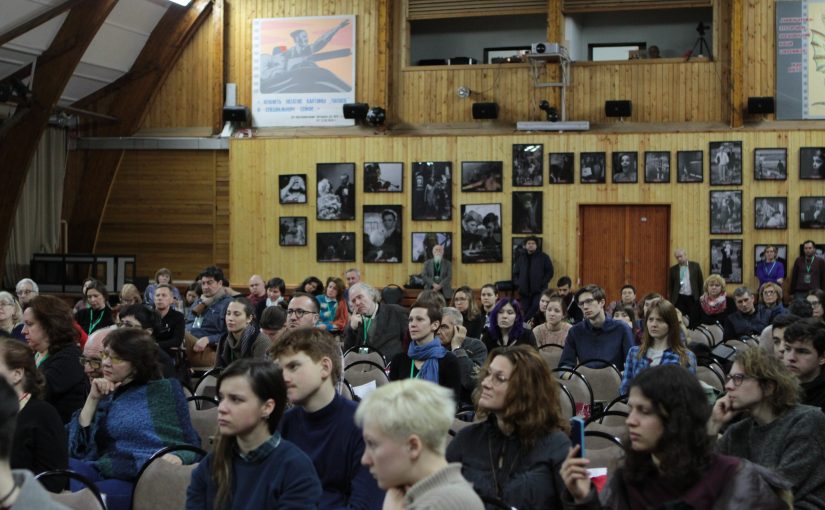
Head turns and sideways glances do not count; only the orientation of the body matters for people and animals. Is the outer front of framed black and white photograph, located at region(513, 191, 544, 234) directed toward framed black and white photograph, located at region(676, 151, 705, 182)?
no

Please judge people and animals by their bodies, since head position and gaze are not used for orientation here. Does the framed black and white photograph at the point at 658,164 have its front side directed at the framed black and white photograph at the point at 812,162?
no

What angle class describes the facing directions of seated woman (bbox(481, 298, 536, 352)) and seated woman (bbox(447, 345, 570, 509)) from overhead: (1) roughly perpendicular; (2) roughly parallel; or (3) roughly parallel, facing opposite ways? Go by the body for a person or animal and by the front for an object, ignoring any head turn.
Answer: roughly parallel

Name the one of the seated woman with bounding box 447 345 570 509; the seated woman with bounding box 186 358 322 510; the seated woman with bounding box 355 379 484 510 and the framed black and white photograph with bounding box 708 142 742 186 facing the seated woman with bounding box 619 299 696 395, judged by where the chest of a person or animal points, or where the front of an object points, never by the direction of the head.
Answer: the framed black and white photograph

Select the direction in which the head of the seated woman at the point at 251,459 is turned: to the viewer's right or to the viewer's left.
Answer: to the viewer's left

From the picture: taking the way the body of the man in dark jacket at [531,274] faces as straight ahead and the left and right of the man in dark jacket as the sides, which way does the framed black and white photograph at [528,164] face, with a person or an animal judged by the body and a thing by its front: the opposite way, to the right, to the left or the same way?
the same way

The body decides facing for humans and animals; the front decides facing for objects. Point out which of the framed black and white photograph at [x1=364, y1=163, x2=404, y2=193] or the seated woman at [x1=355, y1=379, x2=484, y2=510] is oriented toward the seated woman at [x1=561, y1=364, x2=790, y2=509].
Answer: the framed black and white photograph

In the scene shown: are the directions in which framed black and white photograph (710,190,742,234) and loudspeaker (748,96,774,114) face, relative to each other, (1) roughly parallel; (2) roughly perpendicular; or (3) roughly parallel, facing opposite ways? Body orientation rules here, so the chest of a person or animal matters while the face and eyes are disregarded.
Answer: roughly parallel

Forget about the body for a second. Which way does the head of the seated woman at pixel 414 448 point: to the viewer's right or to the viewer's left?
to the viewer's left

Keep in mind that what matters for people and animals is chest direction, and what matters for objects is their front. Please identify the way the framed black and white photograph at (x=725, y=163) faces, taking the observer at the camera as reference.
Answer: facing the viewer

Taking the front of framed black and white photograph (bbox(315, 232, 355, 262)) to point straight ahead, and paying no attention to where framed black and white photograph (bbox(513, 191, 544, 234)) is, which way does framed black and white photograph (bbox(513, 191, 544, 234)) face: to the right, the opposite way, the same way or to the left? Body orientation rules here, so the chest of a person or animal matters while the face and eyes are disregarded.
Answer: the same way

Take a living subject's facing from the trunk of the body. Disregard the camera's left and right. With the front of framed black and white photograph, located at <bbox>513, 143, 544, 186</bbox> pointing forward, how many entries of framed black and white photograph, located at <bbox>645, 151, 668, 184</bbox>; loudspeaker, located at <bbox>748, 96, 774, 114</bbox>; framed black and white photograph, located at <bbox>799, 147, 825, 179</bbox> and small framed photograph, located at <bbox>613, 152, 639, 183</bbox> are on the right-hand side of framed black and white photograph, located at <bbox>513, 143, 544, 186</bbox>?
0

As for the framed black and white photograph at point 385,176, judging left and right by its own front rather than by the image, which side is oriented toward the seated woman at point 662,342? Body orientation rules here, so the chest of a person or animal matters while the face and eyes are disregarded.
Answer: front

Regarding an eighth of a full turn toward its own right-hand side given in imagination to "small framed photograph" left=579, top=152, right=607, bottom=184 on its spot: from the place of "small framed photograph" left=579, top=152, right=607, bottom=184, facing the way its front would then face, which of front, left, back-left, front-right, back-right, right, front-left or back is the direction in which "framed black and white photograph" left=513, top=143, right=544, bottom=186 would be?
front-right

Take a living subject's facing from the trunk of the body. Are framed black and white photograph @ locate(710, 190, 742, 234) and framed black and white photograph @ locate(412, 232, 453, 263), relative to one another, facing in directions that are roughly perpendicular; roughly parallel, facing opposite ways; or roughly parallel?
roughly parallel

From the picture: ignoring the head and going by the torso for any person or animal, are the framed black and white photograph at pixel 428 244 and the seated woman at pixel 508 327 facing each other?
no

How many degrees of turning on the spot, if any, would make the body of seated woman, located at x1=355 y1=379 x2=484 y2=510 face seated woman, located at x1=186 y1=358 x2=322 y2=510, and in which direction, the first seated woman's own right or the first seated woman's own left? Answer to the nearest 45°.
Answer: approximately 45° to the first seated woman's own right

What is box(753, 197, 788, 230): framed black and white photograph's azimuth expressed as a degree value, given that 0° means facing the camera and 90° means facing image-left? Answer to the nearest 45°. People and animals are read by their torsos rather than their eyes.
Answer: approximately 0°

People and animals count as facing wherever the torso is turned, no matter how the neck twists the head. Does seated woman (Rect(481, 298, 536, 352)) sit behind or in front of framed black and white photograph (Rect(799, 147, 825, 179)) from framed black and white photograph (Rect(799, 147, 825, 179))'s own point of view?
in front

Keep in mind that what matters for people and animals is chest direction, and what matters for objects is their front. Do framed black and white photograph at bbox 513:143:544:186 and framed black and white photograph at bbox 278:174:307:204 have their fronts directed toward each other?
no
